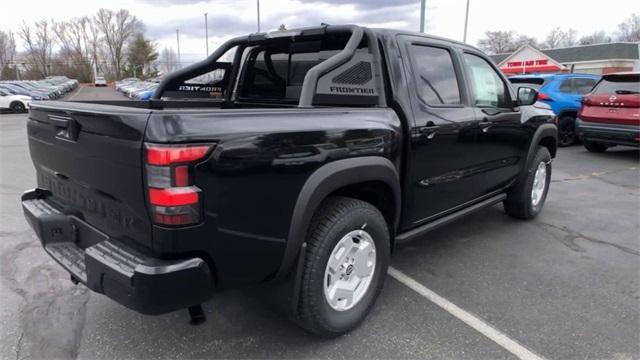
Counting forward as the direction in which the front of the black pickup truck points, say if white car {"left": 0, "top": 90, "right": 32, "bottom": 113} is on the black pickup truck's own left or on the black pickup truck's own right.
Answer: on the black pickup truck's own left

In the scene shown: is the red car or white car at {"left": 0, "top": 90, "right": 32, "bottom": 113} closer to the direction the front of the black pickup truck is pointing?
the red car

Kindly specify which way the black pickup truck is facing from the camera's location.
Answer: facing away from the viewer and to the right of the viewer

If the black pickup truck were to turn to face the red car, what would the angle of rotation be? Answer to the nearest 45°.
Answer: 0° — it already faces it

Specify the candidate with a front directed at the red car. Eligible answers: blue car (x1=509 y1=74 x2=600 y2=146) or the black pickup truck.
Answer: the black pickup truck

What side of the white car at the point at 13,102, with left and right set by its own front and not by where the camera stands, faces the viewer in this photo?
right
